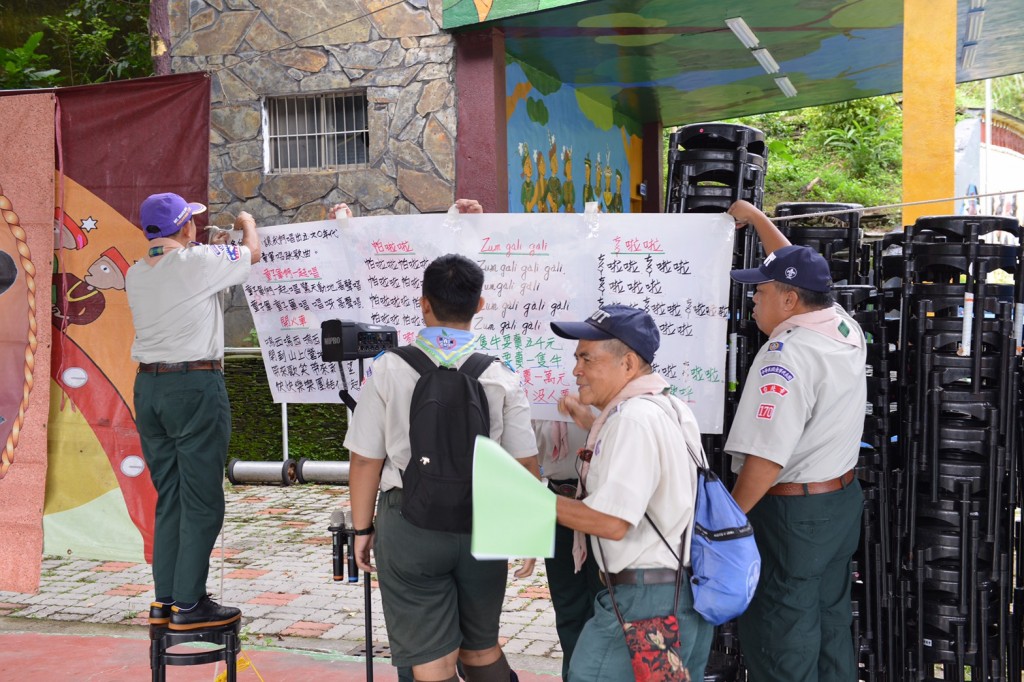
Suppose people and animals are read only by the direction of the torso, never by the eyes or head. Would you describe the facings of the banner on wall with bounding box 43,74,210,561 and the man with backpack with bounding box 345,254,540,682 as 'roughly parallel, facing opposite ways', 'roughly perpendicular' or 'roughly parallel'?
roughly parallel, facing opposite ways

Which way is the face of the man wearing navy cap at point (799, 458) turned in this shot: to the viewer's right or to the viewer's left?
to the viewer's left

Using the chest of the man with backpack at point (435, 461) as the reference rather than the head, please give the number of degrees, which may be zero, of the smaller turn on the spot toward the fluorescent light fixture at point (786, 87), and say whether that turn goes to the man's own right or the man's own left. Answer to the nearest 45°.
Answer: approximately 45° to the man's own right

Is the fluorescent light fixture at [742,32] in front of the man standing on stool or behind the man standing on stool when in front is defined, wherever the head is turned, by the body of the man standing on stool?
in front

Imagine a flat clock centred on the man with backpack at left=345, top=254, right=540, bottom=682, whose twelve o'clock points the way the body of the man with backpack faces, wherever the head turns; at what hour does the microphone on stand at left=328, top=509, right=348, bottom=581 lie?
The microphone on stand is roughly at 11 o'clock from the man with backpack.

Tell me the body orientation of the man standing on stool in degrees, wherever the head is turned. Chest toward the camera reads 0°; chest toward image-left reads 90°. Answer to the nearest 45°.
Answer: approximately 225°

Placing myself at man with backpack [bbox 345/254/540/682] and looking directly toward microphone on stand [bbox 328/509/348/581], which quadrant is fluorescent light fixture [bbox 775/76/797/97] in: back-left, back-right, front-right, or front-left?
front-right

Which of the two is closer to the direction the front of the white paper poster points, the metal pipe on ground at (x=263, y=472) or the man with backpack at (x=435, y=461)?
the man with backpack

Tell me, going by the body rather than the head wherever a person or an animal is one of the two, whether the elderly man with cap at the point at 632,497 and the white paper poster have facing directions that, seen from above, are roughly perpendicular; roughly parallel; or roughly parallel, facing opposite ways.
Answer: roughly perpendicular

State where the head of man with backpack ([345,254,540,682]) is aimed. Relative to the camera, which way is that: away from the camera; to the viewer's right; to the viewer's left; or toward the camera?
away from the camera

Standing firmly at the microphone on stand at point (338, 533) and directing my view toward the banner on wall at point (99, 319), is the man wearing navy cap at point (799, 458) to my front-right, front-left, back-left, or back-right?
back-right

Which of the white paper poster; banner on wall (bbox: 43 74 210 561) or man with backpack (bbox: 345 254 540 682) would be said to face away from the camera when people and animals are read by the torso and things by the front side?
the man with backpack

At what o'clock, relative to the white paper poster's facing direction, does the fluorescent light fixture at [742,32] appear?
The fluorescent light fixture is roughly at 7 o'clock from the white paper poster.

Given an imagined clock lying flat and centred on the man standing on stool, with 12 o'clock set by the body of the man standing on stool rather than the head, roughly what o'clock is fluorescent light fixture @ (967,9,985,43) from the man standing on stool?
The fluorescent light fixture is roughly at 1 o'clock from the man standing on stool.

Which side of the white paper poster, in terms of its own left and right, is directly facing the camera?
front

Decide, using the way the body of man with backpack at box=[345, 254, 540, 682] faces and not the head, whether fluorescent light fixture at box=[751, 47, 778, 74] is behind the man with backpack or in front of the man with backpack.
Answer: in front

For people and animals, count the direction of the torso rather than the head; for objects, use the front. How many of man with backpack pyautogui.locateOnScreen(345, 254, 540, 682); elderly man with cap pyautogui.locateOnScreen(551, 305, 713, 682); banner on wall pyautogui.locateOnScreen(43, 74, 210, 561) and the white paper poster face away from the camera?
1

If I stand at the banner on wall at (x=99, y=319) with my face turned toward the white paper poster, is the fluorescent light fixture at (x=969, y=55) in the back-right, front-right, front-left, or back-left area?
front-left

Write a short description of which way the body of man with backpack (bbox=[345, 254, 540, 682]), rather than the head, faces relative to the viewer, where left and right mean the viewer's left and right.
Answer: facing away from the viewer

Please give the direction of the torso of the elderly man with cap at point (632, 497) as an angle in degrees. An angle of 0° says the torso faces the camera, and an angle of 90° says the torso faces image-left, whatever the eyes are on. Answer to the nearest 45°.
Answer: approximately 90°

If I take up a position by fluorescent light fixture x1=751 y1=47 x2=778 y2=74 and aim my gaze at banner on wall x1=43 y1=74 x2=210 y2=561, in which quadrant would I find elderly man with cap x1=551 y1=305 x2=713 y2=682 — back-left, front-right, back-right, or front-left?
front-left
